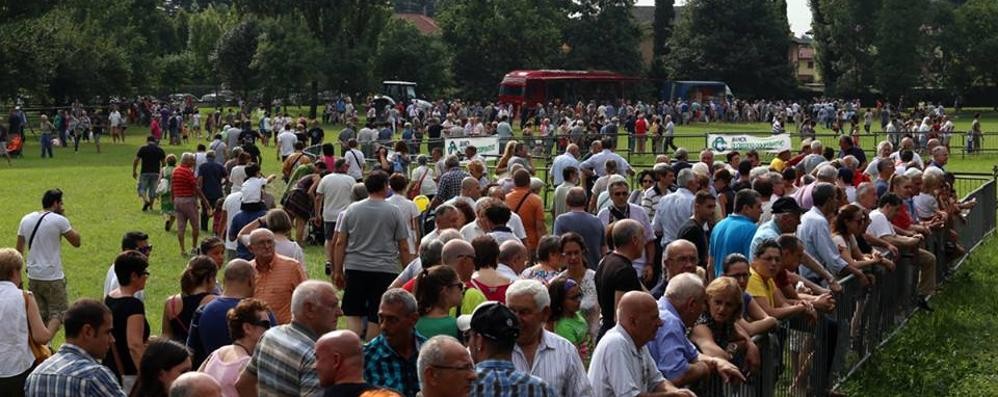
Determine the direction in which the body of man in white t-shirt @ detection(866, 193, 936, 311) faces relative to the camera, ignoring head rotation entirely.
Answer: to the viewer's right

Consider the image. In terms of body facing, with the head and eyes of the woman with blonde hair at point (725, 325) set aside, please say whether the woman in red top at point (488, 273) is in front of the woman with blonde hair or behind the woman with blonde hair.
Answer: behind

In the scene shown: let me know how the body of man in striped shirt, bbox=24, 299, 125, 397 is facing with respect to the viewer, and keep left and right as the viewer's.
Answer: facing away from the viewer and to the right of the viewer

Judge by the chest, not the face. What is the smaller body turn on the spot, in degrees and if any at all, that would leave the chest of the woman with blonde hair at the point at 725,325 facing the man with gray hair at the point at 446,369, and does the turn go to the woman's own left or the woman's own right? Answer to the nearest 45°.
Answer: approximately 90° to the woman's own right

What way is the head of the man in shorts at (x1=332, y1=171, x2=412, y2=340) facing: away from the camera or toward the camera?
away from the camera

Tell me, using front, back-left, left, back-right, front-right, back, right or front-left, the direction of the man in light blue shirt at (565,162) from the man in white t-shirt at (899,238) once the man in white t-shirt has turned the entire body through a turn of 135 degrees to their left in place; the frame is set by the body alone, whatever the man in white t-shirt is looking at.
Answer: front

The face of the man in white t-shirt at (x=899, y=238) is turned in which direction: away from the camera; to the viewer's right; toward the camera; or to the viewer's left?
to the viewer's right
